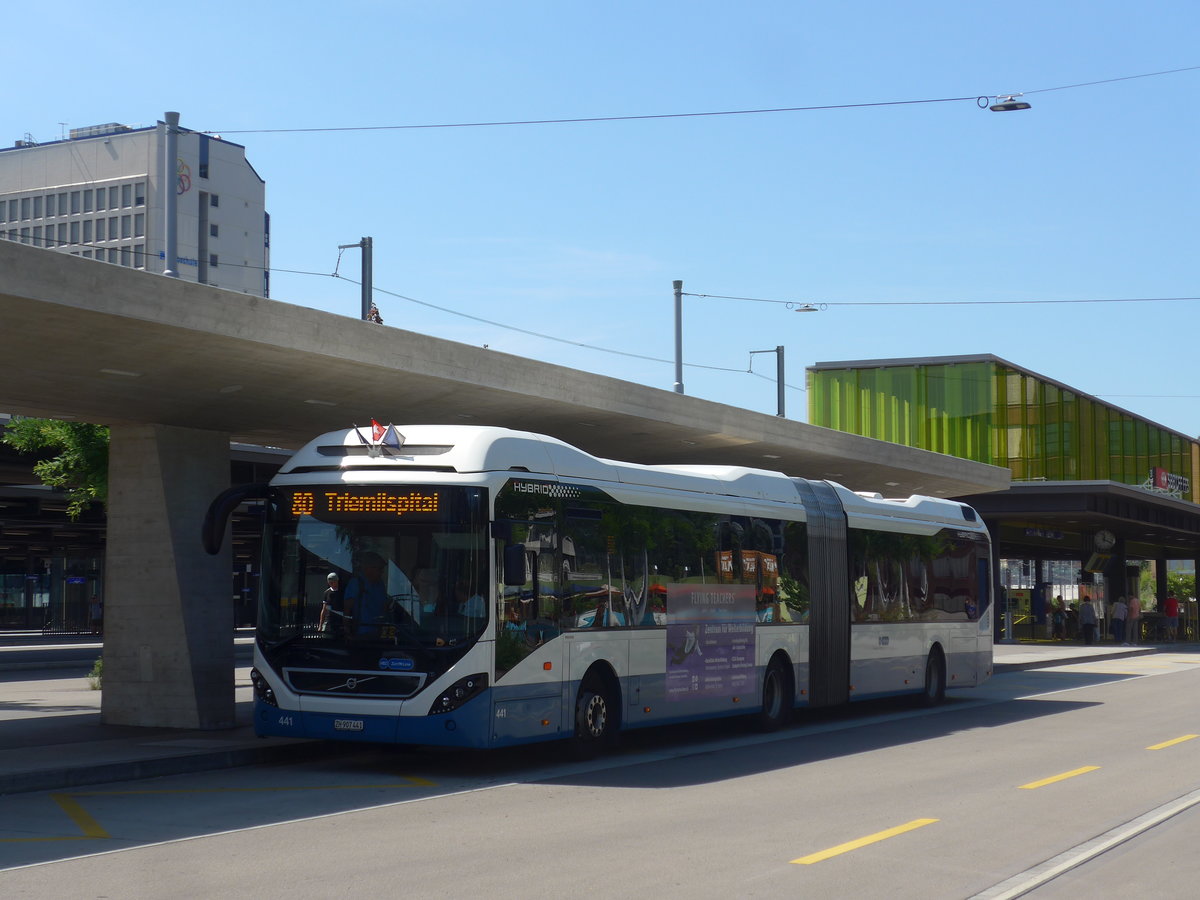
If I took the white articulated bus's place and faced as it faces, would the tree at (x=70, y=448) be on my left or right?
on my right

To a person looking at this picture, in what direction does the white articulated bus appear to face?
facing the viewer and to the left of the viewer

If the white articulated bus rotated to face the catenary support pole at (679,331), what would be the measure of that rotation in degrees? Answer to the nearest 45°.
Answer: approximately 135° to its right

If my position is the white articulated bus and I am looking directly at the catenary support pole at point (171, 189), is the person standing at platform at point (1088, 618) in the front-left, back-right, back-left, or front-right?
front-right

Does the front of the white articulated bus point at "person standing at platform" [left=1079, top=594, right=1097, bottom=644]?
no

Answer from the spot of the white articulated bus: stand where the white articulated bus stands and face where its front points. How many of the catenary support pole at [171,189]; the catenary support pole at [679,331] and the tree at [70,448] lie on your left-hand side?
0

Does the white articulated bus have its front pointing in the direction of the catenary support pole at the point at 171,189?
no
